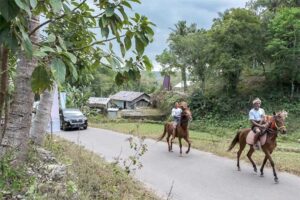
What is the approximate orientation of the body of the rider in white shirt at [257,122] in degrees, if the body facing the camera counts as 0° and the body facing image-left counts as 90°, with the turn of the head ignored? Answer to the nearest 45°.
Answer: approximately 315°

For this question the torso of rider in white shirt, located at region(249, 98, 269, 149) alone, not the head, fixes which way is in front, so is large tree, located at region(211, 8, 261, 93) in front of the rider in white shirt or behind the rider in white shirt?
behind

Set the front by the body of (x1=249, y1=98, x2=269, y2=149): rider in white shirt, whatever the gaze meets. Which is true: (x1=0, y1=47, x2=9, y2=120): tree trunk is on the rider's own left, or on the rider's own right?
on the rider's own right

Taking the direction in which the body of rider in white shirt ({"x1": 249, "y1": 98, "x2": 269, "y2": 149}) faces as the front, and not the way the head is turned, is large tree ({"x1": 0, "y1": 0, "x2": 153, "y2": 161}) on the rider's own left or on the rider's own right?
on the rider's own right
